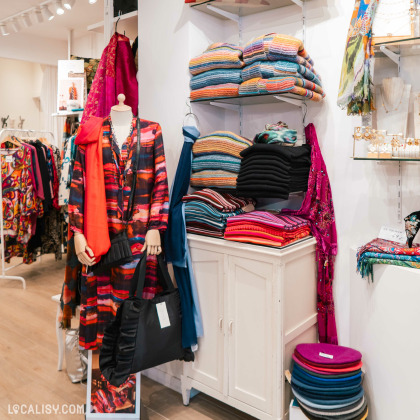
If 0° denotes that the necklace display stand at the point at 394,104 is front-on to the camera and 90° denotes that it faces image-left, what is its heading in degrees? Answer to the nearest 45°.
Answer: approximately 0°

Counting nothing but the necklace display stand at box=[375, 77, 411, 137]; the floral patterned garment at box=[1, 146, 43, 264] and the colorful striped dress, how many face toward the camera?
3

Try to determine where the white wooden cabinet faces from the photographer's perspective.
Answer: facing the viewer and to the left of the viewer

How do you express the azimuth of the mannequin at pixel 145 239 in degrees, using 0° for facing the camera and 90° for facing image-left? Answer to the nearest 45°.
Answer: approximately 0°

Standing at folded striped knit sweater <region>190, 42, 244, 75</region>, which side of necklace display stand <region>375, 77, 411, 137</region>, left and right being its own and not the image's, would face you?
right
